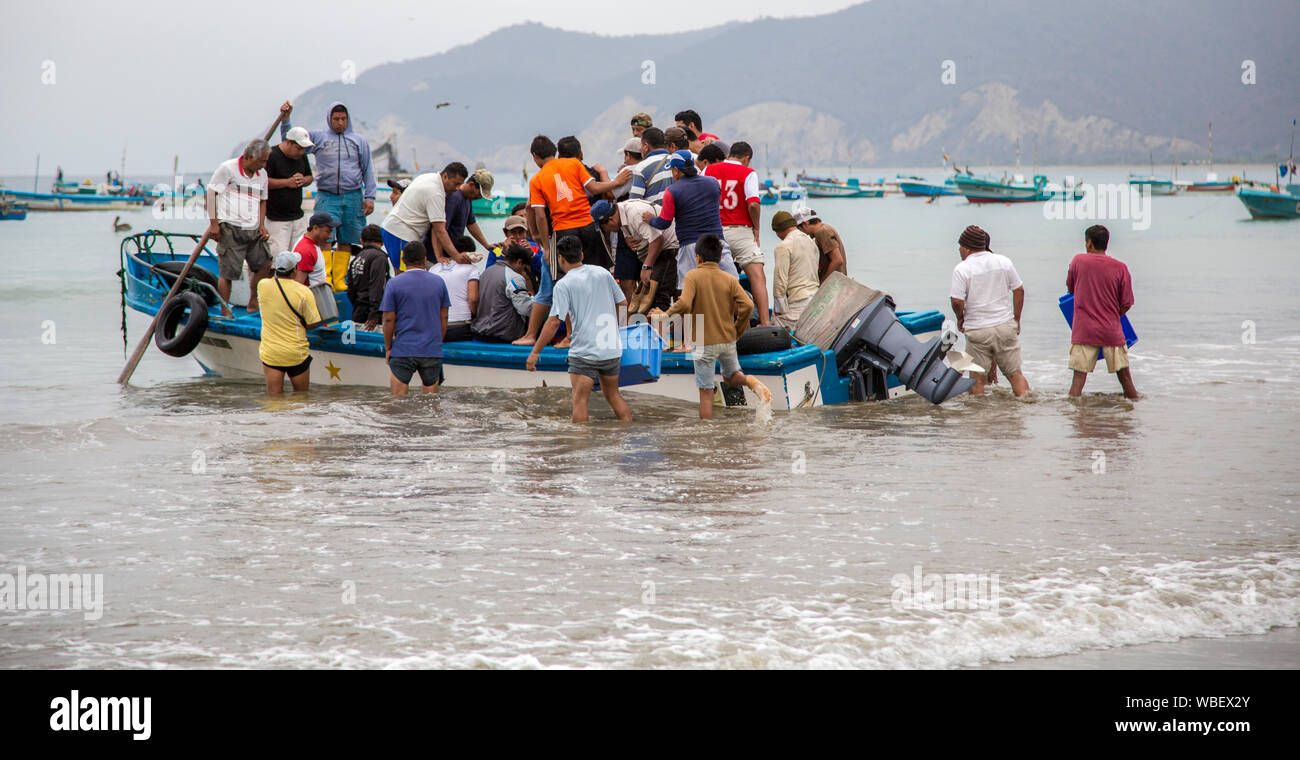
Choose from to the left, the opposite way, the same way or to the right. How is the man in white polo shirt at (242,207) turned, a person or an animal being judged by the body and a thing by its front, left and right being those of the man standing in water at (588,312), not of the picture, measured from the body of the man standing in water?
the opposite way

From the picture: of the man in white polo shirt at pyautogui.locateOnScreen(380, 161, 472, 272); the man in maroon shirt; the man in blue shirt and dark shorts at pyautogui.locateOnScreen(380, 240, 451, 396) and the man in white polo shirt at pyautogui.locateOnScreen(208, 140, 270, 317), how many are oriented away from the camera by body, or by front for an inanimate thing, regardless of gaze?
2

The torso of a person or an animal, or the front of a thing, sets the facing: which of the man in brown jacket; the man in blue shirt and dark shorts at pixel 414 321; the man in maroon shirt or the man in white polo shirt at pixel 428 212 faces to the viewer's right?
the man in white polo shirt

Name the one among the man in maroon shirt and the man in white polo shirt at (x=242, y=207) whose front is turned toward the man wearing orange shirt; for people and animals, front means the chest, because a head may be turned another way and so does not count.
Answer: the man in white polo shirt

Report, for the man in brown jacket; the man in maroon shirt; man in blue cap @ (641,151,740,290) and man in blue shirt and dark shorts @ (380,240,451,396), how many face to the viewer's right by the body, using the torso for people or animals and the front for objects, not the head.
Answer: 0

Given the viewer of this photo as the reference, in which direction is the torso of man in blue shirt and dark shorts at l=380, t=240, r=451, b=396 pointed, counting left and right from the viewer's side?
facing away from the viewer

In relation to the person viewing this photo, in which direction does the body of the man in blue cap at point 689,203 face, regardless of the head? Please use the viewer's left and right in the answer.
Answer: facing away from the viewer and to the left of the viewer

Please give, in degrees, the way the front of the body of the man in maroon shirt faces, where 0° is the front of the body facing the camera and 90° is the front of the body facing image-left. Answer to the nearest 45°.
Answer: approximately 180°

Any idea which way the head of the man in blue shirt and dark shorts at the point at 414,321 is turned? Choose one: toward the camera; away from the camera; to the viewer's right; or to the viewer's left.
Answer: away from the camera

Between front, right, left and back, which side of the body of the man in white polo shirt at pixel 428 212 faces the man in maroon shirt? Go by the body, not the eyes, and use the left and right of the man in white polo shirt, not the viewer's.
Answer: front

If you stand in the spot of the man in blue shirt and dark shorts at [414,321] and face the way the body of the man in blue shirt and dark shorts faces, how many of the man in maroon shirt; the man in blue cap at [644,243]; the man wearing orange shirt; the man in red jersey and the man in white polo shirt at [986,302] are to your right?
5

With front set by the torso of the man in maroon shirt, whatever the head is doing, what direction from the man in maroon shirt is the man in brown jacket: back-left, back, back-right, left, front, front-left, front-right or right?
back-left

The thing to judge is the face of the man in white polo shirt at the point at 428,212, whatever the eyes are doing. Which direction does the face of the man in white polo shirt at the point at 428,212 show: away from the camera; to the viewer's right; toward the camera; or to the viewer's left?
to the viewer's right

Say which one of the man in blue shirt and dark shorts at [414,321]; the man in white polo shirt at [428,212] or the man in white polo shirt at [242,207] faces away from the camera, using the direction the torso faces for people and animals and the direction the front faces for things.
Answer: the man in blue shirt and dark shorts

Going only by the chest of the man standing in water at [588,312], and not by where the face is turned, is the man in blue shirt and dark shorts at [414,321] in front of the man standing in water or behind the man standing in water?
in front

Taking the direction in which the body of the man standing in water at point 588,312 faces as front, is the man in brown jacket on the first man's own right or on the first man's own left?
on the first man's own right

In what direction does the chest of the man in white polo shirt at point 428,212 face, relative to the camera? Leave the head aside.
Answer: to the viewer's right
